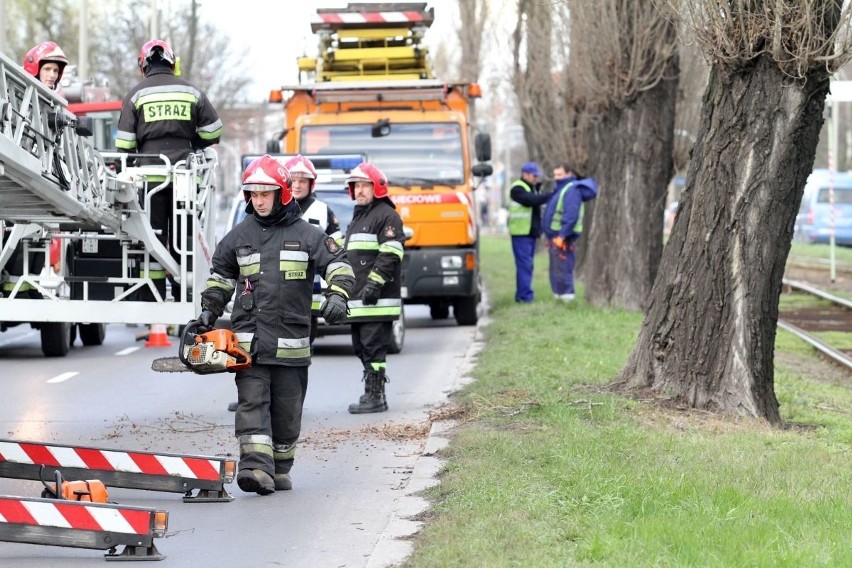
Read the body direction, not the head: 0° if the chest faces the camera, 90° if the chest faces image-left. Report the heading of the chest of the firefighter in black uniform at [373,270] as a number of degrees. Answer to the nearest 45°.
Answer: approximately 45°

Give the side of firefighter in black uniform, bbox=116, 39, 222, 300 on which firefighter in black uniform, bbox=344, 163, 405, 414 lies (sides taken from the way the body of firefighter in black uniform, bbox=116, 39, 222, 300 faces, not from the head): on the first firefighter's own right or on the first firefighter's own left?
on the first firefighter's own right

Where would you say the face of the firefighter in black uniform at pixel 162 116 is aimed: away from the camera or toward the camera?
away from the camera

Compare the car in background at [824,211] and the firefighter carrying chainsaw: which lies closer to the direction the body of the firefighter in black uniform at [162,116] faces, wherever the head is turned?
the car in background

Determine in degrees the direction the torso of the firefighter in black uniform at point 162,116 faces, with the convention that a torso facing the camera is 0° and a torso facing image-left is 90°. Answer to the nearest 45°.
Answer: approximately 180°

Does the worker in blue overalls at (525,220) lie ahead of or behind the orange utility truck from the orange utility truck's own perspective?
behind
